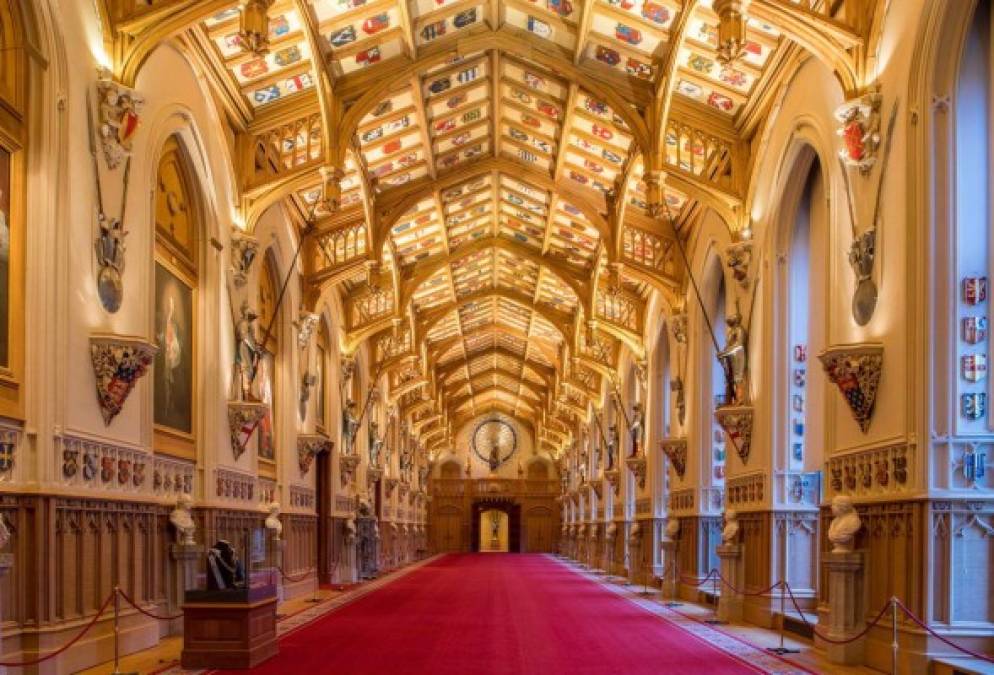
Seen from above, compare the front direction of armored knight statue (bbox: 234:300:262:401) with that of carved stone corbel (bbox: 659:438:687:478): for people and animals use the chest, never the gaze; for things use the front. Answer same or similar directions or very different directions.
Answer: very different directions

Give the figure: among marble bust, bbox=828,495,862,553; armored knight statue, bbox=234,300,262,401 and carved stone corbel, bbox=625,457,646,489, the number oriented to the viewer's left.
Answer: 2

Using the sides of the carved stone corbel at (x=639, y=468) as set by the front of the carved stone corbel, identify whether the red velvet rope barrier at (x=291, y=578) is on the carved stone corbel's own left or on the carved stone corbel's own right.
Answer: on the carved stone corbel's own left

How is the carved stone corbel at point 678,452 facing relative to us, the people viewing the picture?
facing to the left of the viewer

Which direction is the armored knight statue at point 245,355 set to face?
to the viewer's right

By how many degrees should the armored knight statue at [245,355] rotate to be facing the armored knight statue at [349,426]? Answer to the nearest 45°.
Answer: approximately 90° to its left

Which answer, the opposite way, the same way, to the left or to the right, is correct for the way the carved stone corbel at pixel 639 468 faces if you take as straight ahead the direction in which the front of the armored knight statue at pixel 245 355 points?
the opposite way

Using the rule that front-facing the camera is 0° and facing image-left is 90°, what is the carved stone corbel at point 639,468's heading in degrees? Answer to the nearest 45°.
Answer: approximately 90°

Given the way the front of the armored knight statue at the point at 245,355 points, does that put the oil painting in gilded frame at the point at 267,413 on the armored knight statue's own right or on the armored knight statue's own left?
on the armored knight statue's own left

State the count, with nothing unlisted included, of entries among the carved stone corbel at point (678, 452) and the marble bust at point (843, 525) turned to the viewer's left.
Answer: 2

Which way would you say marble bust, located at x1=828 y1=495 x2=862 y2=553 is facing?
to the viewer's left

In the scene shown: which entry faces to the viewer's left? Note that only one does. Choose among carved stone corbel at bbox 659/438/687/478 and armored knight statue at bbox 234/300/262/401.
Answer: the carved stone corbel
